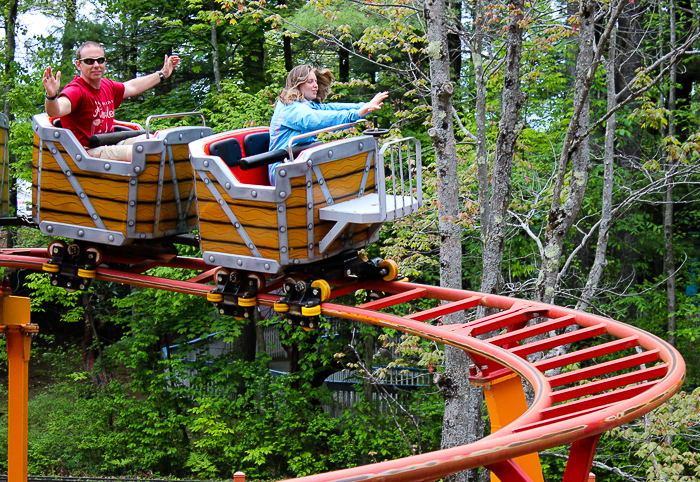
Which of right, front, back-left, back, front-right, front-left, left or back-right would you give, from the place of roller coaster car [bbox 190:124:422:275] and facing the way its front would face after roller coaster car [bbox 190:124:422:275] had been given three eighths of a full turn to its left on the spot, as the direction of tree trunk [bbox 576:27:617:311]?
front-right

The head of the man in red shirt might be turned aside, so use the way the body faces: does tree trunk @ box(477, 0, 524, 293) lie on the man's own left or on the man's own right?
on the man's own left

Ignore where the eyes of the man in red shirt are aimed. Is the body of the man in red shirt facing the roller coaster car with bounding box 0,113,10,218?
no

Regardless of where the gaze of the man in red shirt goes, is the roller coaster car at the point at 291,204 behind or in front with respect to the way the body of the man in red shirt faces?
in front

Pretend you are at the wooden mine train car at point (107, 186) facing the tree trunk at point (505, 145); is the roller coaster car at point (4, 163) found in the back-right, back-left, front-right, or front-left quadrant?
back-left

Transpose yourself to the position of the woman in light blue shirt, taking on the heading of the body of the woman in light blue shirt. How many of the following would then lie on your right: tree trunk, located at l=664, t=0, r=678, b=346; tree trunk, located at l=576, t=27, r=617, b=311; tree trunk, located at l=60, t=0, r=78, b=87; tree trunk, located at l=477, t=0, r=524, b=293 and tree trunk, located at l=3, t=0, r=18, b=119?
0

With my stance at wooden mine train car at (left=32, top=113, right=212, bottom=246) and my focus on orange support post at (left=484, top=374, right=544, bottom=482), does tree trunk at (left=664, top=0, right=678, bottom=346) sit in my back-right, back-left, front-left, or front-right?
front-left

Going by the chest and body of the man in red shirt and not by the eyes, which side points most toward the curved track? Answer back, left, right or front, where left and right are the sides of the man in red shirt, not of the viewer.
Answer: front

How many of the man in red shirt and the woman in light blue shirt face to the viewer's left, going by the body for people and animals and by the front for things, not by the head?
0

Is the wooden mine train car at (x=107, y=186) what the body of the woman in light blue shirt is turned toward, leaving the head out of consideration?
no

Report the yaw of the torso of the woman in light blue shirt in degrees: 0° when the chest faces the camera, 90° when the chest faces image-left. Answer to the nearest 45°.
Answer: approximately 270°

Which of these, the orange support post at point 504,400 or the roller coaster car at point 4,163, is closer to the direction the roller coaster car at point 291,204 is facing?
the orange support post

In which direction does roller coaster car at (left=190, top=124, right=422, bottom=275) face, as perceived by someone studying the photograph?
facing the viewer and to the right of the viewer

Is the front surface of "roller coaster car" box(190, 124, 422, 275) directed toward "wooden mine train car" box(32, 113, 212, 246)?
no

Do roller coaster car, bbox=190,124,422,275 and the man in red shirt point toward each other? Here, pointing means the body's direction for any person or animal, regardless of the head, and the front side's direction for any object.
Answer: no
